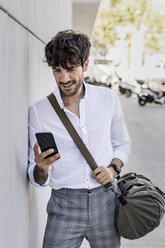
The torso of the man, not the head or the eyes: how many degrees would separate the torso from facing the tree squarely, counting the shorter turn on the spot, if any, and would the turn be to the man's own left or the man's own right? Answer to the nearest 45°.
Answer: approximately 180°

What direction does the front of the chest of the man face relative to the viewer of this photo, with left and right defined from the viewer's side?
facing the viewer

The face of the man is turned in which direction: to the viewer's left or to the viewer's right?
to the viewer's left

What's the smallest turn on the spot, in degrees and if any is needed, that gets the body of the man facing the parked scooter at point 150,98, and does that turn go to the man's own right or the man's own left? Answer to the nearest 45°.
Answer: approximately 180°
